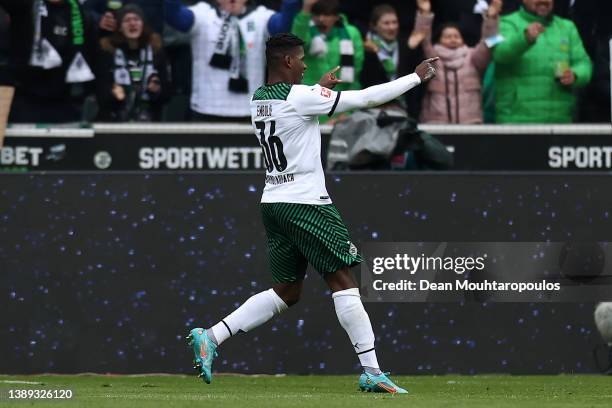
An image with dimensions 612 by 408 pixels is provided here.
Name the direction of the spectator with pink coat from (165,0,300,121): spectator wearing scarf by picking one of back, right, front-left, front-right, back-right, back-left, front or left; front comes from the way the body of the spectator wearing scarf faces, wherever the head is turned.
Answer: left

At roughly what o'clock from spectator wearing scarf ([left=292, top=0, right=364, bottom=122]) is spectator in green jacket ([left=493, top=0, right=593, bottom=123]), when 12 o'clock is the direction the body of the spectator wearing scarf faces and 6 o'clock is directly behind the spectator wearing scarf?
The spectator in green jacket is roughly at 9 o'clock from the spectator wearing scarf.

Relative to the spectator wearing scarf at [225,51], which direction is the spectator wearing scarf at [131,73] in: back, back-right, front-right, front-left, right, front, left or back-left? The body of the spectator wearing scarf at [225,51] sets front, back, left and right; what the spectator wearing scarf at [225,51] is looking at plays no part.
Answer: right

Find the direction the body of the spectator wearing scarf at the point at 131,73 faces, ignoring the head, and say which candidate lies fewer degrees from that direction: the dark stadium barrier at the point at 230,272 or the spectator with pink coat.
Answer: the dark stadium barrier

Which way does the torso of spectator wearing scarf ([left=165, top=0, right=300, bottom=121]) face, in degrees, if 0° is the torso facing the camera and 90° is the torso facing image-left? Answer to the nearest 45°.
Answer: approximately 0°

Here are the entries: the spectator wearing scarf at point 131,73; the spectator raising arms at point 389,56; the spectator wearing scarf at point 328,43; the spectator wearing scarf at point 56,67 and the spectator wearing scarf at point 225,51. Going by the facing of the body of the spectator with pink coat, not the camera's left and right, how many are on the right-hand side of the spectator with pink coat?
5

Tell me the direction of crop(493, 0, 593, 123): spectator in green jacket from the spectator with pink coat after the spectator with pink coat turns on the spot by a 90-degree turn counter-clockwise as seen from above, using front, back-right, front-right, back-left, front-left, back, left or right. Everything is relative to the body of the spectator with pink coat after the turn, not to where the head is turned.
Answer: front

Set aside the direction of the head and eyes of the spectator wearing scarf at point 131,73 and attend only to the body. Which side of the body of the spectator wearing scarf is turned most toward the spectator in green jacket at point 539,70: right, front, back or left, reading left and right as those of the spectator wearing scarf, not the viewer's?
left

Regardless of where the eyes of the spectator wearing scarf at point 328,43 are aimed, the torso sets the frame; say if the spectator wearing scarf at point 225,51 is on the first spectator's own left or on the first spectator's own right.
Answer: on the first spectator's own right
